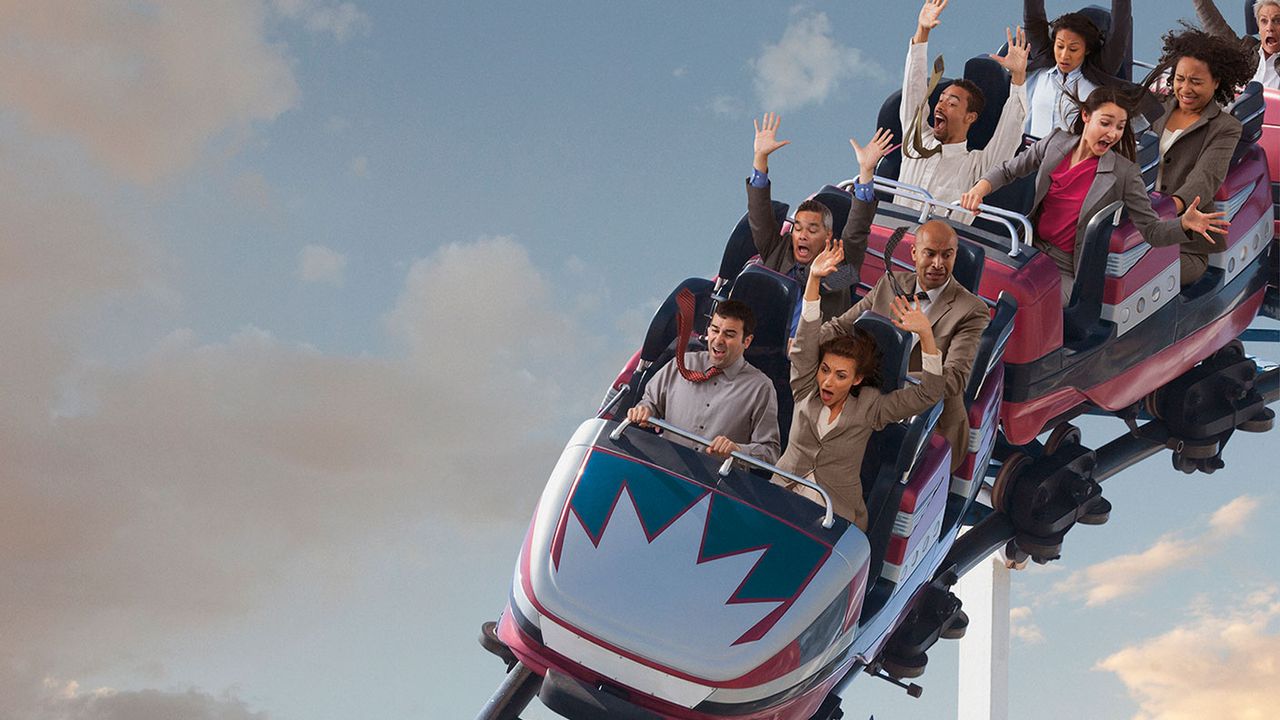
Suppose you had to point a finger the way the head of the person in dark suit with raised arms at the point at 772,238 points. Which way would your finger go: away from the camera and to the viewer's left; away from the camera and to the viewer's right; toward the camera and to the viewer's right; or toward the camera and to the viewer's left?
toward the camera and to the viewer's left

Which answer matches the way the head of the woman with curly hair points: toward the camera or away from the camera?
toward the camera

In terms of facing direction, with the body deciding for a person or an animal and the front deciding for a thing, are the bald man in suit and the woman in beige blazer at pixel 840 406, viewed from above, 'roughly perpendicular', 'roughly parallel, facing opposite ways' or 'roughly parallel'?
roughly parallel

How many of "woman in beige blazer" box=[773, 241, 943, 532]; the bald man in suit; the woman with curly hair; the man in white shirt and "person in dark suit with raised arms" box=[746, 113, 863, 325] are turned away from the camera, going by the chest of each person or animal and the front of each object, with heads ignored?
0

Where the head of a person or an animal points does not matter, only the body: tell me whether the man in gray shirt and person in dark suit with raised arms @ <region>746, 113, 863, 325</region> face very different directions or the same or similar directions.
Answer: same or similar directions

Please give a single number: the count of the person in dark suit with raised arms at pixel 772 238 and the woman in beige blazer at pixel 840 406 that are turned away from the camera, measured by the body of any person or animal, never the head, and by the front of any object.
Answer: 0

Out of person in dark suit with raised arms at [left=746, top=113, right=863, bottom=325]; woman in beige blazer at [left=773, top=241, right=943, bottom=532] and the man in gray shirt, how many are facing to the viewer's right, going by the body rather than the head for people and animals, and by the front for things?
0

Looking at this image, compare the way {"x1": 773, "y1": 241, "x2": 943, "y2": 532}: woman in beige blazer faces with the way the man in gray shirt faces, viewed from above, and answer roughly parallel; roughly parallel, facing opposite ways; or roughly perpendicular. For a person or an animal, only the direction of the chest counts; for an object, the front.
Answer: roughly parallel

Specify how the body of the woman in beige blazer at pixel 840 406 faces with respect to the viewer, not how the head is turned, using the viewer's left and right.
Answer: facing the viewer and to the left of the viewer
